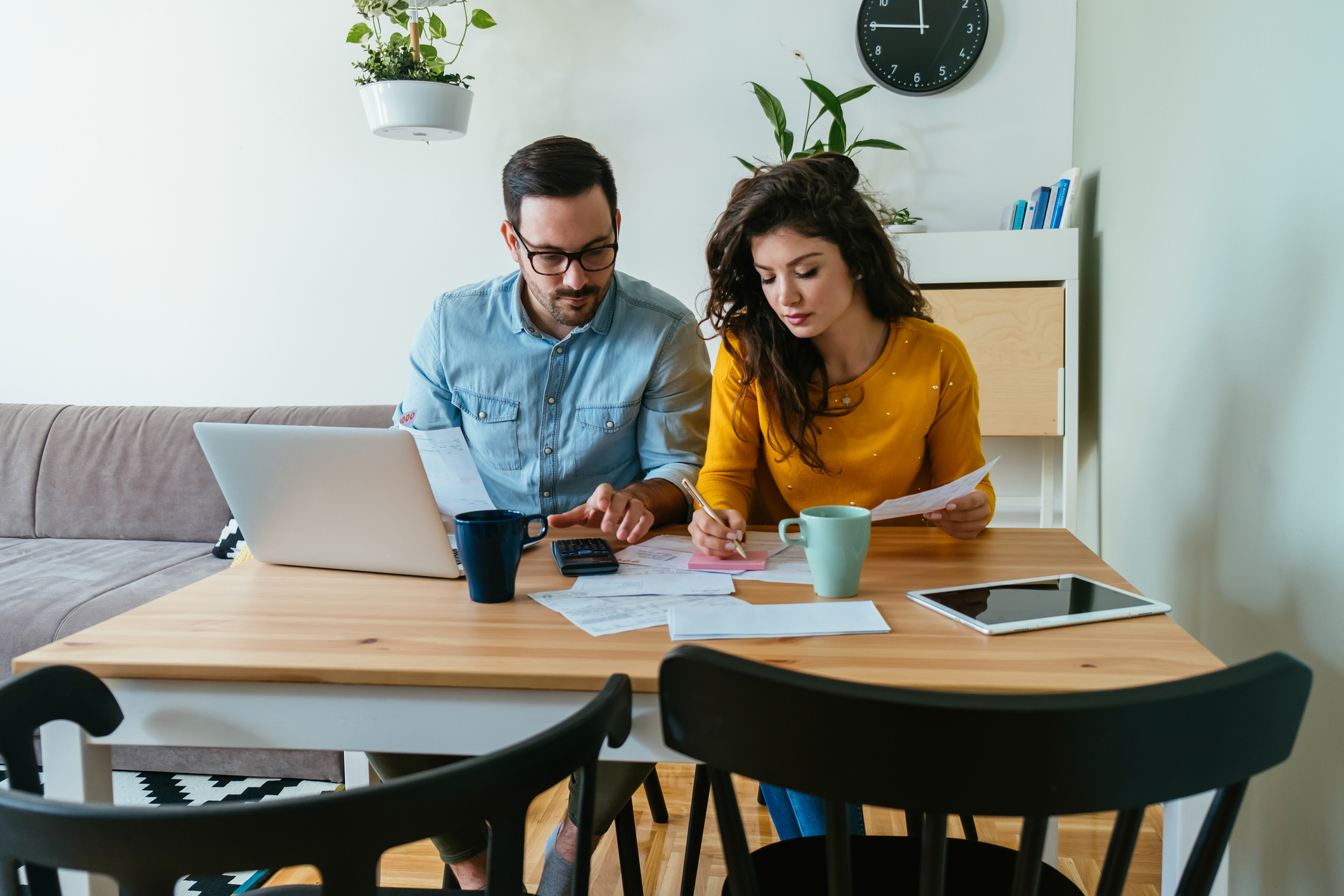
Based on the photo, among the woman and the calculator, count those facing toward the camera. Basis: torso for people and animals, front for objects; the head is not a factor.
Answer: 1

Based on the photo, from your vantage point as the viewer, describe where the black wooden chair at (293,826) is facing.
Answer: facing away from the viewer

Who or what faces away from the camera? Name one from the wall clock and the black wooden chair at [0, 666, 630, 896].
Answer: the black wooden chair

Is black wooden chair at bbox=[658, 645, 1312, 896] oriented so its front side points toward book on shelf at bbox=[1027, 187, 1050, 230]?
yes

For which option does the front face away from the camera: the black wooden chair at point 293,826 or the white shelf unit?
the black wooden chair
